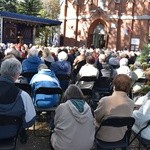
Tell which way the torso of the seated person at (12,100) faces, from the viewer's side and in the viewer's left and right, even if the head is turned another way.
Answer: facing away from the viewer and to the right of the viewer

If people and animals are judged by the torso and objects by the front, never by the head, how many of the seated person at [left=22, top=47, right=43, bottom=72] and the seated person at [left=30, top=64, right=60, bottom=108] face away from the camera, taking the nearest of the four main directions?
2

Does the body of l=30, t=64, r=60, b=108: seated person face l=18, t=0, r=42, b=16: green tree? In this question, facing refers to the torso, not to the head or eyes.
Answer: yes

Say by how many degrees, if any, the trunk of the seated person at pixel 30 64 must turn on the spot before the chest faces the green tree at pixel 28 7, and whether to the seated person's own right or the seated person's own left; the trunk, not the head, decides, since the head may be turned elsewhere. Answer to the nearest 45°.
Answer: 0° — they already face it

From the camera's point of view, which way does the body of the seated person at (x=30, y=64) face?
away from the camera

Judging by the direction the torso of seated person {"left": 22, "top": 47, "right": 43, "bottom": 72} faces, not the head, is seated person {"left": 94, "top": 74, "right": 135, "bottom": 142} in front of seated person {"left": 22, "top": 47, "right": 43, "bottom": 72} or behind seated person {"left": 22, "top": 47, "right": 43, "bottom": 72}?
behind

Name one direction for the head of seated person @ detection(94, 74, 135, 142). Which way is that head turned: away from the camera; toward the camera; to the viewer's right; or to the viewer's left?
away from the camera

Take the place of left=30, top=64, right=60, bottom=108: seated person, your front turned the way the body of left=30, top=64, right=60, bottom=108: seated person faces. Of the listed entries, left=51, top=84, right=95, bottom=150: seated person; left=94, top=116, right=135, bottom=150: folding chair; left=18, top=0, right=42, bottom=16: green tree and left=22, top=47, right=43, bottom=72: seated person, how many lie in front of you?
2

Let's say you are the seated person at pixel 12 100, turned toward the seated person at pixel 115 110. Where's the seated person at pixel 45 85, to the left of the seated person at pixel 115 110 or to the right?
left

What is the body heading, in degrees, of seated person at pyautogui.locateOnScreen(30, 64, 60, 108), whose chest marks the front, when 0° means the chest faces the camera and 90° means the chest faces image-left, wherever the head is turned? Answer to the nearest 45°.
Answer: approximately 180°

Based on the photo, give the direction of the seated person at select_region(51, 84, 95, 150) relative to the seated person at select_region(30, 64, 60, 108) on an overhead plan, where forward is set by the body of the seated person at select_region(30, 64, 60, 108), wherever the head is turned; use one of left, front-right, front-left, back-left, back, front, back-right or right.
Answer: back
